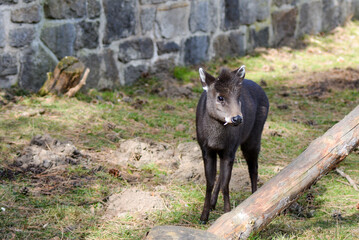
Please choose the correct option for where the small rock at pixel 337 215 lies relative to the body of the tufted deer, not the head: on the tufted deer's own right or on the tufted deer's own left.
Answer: on the tufted deer's own left

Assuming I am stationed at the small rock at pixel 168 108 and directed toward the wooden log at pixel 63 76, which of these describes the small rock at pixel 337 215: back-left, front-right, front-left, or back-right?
back-left

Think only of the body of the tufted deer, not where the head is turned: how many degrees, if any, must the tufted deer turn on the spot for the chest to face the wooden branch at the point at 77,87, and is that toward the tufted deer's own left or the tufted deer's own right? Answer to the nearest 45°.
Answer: approximately 90° to the tufted deer's own right

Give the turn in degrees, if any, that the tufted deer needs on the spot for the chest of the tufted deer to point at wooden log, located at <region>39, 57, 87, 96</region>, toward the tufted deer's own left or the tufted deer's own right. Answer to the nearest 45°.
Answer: approximately 90° to the tufted deer's own right

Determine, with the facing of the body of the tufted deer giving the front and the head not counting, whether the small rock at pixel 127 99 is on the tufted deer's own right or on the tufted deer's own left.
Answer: on the tufted deer's own right

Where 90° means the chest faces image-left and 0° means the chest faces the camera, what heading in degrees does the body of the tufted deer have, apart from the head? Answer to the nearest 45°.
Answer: approximately 45°

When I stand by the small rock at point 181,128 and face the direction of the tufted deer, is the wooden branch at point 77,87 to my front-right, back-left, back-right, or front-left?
back-right

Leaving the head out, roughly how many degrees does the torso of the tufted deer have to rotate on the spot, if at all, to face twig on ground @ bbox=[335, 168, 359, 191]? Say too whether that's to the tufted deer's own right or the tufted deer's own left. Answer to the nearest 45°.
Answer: approximately 180°

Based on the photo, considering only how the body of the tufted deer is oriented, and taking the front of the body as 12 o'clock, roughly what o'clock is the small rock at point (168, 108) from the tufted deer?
The small rock is roughly at 4 o'clock from the tufted deer.

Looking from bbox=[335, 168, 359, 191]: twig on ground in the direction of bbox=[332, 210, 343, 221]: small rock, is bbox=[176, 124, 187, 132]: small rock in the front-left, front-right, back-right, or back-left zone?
back-right

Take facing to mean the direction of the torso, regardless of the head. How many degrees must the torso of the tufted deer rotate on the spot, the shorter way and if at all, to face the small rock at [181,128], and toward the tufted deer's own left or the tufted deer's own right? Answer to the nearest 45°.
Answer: approximately 135° to the tufted deer's own right
